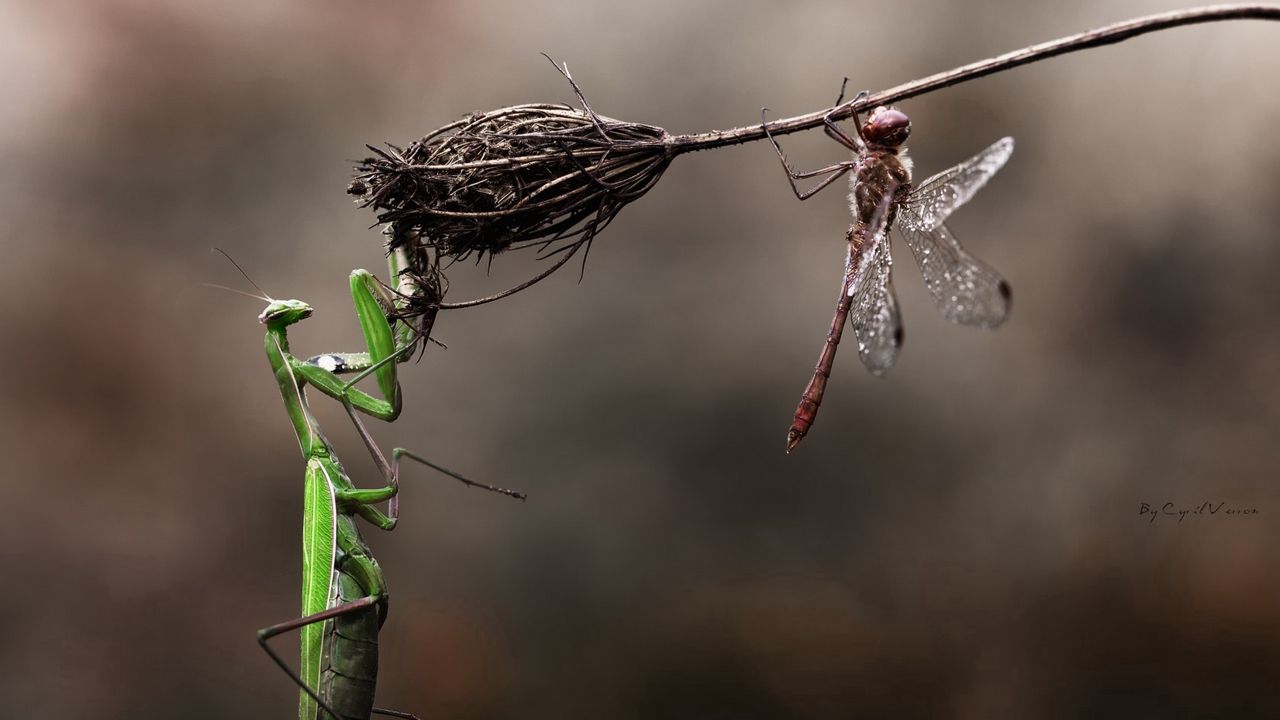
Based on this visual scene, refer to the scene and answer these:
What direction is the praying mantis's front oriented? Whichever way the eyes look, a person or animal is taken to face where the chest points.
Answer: to the viewer's right

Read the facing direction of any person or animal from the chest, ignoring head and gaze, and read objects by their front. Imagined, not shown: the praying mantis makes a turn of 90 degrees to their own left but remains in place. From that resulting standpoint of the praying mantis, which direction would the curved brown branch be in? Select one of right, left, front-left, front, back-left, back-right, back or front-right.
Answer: back-right

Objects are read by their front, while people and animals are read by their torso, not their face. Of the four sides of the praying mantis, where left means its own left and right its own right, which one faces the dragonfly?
front
